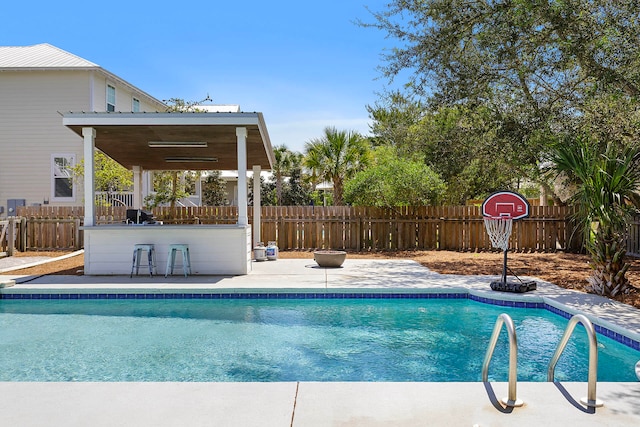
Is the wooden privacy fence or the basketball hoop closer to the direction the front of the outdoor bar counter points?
the basketball hoop

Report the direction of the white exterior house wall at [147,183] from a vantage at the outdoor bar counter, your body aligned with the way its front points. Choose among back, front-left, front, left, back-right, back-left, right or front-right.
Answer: back

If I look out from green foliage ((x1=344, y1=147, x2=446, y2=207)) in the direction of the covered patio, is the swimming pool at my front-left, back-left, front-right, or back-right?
front-left

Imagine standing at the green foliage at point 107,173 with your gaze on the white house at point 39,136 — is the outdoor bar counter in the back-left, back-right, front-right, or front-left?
back-left

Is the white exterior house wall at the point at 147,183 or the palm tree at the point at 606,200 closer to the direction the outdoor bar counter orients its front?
the palm tree

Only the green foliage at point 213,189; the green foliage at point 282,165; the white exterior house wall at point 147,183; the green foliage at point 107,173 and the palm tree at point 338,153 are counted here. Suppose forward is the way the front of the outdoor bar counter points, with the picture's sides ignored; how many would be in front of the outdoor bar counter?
0

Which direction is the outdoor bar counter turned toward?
toward the camera

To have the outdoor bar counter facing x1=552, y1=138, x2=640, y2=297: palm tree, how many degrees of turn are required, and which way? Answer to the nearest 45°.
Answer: approximately 45° to its left

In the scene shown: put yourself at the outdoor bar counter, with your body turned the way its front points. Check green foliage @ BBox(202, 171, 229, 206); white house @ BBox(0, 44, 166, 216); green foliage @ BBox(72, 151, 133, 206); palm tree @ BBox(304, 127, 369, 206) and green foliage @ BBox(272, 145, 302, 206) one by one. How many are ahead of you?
0

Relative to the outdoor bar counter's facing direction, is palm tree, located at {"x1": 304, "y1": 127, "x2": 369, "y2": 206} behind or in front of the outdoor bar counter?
behind

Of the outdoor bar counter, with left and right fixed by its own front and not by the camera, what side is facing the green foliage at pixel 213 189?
back

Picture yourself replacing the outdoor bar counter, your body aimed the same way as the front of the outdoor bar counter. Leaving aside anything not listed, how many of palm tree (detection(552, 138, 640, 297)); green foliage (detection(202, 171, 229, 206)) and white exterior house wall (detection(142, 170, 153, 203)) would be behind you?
2

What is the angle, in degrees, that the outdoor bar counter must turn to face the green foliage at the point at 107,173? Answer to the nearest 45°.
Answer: approximately 180°

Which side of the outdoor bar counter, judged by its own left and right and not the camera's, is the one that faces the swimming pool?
front

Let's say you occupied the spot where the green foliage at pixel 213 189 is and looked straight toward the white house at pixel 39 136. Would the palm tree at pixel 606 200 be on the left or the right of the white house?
left

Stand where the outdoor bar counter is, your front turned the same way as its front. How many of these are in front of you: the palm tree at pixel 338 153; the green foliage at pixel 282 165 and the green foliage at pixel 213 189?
0

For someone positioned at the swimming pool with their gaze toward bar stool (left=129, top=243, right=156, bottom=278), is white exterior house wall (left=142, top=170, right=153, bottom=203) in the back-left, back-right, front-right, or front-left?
front-right

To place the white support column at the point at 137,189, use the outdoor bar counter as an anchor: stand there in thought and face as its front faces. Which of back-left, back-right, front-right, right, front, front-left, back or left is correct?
back

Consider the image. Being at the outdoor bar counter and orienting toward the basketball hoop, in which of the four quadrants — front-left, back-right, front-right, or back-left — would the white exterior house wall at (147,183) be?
back-left
